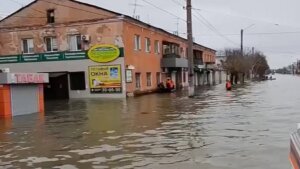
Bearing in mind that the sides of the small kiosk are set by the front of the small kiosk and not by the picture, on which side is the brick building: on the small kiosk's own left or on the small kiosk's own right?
on the small kiosk's own left
